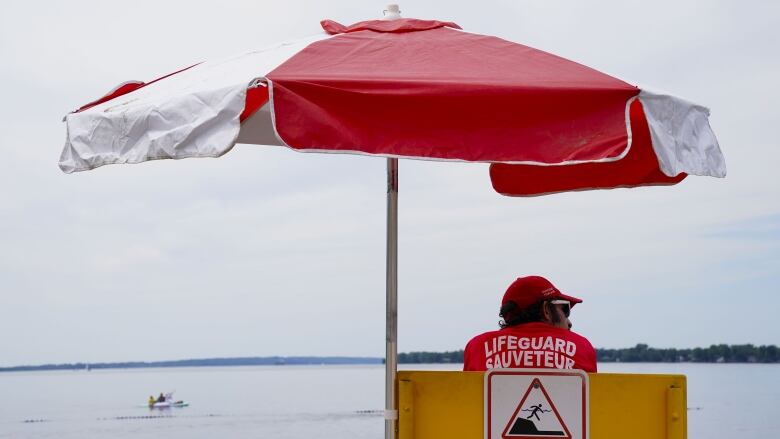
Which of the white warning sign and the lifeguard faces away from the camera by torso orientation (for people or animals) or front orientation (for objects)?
the lifeguard

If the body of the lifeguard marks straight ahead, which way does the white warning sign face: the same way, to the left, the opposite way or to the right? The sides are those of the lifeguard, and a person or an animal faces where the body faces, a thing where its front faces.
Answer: the opposite way

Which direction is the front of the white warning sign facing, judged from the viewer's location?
facing the viewer

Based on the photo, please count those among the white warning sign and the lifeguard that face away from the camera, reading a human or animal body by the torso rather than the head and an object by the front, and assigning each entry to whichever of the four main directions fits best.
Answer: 1

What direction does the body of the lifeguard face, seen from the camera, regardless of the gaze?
away from the camera
